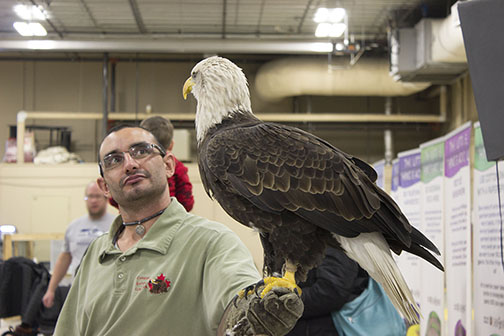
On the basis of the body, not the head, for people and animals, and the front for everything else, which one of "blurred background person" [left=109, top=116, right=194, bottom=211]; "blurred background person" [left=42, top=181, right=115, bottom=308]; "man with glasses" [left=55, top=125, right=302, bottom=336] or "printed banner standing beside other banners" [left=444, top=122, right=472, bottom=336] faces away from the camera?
"blurred background person" [left=109, top=116, right=194, bottom=211]

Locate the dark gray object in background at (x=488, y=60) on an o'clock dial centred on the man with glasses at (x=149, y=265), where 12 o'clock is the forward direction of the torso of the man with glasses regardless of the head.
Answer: The dark gray object in background is roughly at 8 o'clock from the man with glasses.

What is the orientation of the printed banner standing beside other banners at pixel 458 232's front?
to the viewer's left

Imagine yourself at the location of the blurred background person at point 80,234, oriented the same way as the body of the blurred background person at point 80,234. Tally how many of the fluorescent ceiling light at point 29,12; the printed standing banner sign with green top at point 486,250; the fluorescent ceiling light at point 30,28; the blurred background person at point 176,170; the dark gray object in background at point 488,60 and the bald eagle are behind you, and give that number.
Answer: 2

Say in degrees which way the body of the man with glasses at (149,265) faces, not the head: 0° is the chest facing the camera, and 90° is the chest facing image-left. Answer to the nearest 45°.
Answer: approximately 45°

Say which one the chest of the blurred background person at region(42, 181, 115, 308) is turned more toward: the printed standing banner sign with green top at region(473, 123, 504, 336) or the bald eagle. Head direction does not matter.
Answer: the bald eagle

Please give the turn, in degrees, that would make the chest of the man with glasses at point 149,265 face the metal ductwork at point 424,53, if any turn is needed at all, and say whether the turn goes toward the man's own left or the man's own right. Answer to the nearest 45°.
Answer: approximately 180°

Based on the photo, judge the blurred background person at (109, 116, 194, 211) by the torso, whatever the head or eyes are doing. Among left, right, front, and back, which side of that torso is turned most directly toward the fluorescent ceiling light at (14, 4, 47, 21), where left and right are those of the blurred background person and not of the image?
front

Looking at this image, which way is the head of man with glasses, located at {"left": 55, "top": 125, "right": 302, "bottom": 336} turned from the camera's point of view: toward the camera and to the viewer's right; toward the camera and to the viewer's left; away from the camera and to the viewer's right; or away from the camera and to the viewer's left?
toward the camera and to the viewer's right

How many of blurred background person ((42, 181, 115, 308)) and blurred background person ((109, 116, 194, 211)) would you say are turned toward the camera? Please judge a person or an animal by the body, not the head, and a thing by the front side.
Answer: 1

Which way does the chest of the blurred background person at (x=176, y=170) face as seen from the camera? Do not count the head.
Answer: away from the camera
